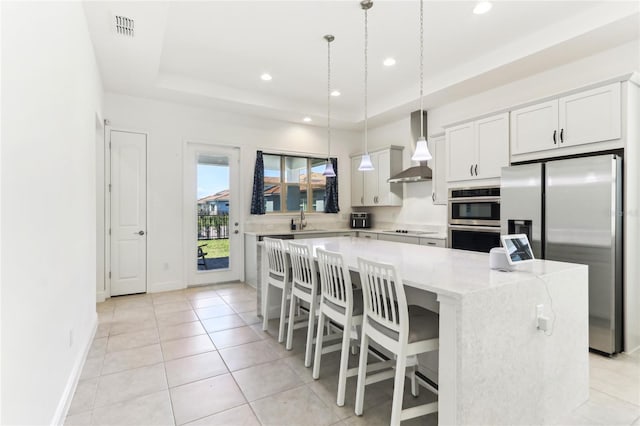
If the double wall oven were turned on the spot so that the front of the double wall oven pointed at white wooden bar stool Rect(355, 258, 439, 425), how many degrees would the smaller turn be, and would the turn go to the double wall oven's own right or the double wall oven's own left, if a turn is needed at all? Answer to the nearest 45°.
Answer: approximately 45° to the double wall oven's own left

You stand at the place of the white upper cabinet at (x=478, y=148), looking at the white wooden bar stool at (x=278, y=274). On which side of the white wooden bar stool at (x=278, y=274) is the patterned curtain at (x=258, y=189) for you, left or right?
right

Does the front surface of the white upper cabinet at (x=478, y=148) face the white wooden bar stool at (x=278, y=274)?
yes

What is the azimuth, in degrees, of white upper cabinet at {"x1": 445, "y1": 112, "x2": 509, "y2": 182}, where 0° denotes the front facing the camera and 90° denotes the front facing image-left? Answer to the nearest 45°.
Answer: approximately 45°

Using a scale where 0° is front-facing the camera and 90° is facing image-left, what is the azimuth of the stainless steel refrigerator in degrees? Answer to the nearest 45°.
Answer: approximately 45°

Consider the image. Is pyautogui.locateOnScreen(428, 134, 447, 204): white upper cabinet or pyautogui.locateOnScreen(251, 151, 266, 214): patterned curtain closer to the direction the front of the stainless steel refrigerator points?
the patterned curtain
